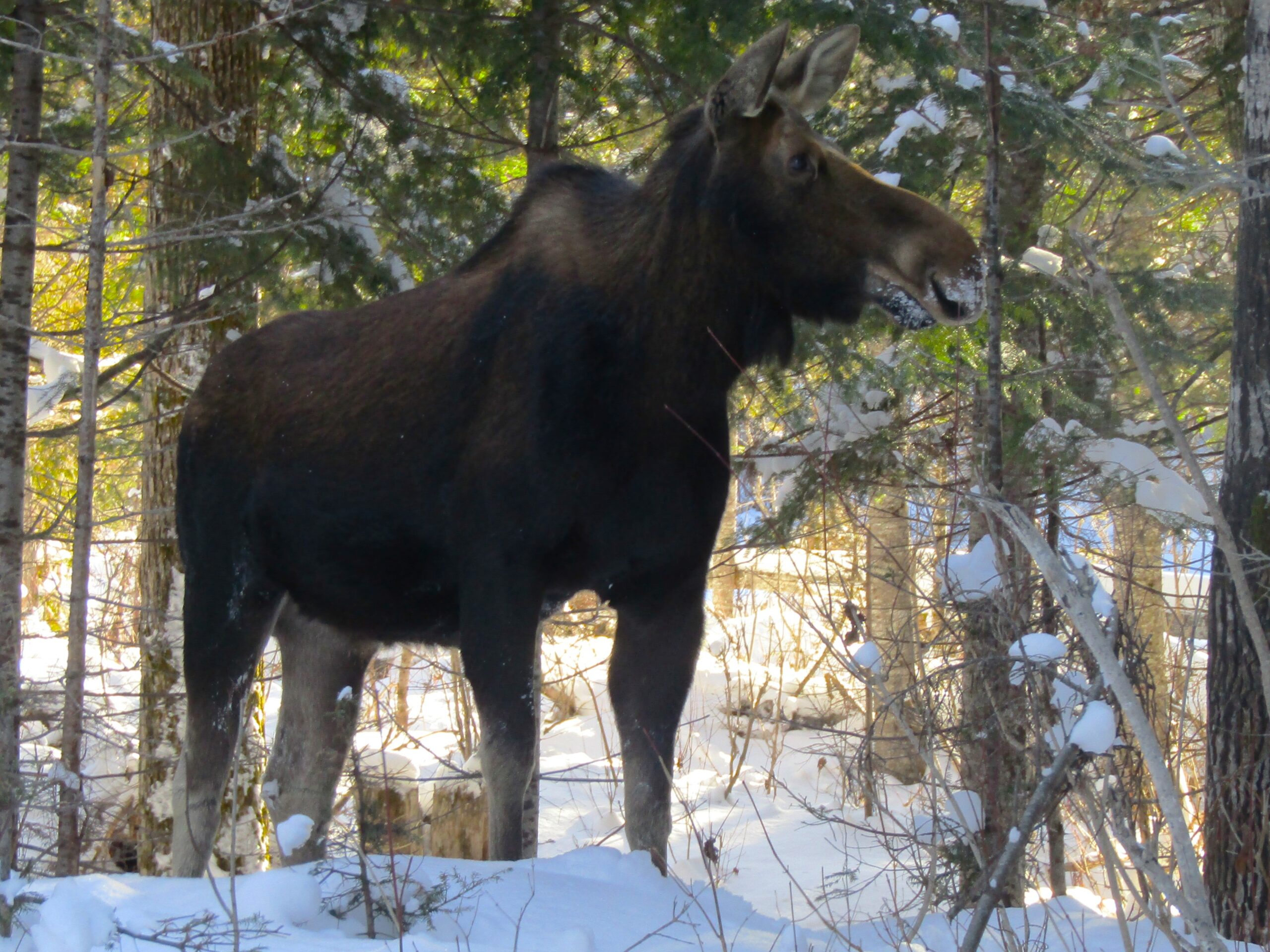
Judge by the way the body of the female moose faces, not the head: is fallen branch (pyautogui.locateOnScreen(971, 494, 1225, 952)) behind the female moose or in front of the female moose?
in front

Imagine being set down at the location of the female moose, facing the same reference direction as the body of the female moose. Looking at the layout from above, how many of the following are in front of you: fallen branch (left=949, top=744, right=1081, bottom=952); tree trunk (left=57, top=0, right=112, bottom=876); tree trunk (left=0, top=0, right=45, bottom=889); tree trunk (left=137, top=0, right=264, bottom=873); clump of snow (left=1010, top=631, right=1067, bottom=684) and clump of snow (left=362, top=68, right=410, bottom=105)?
2

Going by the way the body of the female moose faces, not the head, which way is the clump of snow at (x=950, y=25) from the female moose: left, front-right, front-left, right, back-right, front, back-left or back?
left

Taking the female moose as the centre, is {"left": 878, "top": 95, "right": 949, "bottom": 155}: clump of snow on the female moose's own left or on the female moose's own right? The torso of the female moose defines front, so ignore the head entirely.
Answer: on the female moose's own left

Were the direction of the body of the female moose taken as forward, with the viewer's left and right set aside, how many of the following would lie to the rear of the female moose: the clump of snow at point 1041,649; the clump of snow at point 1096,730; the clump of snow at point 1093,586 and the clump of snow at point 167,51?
1

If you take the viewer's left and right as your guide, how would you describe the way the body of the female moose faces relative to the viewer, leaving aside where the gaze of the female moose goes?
facing the viewer and to the right of the viewer

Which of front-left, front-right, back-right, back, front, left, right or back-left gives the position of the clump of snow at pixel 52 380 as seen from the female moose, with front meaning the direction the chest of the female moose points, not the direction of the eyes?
back

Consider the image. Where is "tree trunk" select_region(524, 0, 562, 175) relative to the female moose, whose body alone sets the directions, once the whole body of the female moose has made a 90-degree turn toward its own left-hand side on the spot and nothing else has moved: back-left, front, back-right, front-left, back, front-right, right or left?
front-left

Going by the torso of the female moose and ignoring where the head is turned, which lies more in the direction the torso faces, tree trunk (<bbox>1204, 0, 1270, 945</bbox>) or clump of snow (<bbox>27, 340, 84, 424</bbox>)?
the tree trunk
